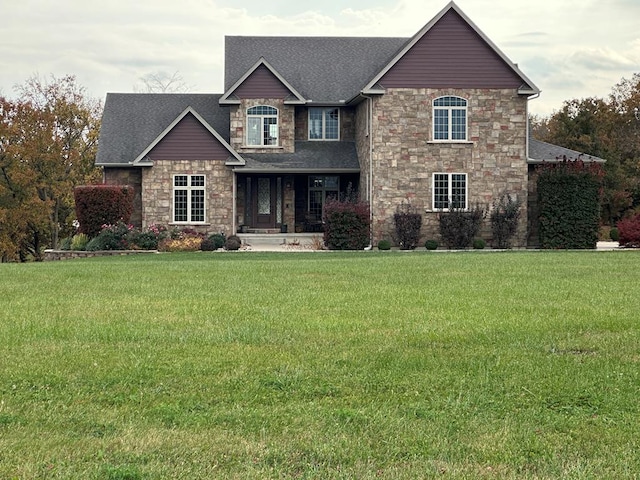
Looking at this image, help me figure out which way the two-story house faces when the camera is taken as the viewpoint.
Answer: facing the viewer

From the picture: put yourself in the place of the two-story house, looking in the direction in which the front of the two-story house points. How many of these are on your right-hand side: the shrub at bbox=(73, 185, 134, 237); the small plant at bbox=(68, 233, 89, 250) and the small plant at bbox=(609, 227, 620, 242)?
2

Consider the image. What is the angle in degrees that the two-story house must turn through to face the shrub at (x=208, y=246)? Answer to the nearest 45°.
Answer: approximately 45° to its right

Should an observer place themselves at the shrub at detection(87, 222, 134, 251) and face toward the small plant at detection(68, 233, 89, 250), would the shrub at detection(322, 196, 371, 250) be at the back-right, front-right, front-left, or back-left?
back-right

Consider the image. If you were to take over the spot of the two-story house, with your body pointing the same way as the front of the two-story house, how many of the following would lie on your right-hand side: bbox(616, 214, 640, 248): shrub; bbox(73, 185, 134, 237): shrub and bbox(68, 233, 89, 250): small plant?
2

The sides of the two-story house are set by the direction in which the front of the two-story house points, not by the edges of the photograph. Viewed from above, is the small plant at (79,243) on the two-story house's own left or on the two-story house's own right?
on the two-story house's own right

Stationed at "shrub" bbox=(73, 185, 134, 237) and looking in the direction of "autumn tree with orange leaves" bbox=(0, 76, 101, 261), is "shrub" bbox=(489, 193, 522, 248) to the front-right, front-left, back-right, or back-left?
back-right

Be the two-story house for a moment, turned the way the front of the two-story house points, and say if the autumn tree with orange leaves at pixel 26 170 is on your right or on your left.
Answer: on your right

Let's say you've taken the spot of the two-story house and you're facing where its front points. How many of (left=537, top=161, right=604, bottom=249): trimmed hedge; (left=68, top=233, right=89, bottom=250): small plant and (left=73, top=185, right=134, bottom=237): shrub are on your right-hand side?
2

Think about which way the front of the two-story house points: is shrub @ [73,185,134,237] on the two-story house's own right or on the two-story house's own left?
on the two-story house's own right

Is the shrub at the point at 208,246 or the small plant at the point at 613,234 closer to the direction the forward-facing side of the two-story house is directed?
the shrub

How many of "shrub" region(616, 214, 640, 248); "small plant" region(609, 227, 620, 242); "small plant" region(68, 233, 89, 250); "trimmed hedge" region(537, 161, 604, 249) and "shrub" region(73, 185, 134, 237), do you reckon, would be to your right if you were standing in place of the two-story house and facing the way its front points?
2
